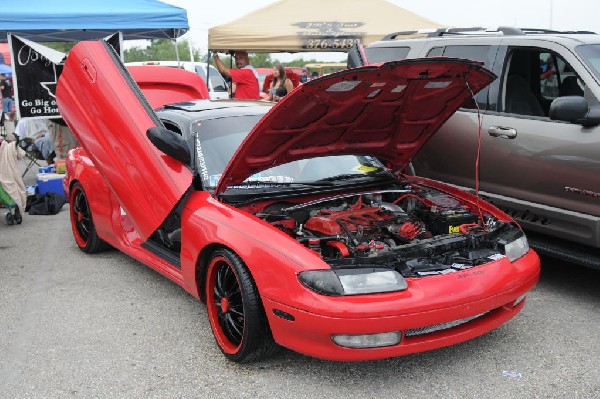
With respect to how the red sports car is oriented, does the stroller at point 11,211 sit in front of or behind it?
behind

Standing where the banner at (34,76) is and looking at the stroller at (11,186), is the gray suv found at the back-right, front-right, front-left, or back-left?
front-left

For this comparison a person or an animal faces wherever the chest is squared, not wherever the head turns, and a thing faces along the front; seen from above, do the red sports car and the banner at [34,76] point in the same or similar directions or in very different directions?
same or similar directions

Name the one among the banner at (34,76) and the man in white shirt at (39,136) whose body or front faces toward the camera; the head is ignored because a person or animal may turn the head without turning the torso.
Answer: the banner

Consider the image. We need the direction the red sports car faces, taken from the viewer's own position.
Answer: facing the viewer and to the right of the viewer

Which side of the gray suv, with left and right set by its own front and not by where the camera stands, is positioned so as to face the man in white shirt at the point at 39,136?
back

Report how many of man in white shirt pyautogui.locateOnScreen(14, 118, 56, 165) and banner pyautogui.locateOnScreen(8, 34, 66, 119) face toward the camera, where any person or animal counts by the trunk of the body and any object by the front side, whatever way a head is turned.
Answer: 1

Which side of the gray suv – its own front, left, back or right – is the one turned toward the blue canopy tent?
back

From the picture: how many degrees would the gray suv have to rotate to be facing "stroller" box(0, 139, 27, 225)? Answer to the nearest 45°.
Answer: approximately 135° to its right

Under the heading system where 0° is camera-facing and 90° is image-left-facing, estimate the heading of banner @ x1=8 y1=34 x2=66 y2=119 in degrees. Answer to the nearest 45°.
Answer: approximately 0°

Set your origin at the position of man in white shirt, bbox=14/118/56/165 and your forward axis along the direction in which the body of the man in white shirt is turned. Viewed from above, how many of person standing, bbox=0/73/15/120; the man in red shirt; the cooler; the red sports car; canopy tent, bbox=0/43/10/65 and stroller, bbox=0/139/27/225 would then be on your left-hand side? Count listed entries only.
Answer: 2
